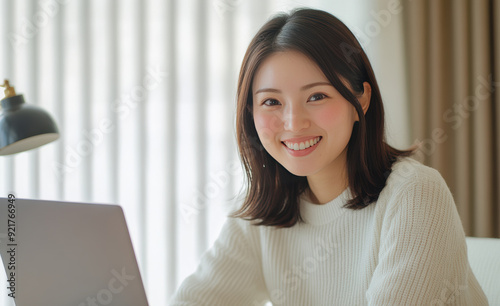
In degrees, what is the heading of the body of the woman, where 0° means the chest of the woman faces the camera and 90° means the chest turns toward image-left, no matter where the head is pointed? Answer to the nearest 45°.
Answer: approximately 45°
